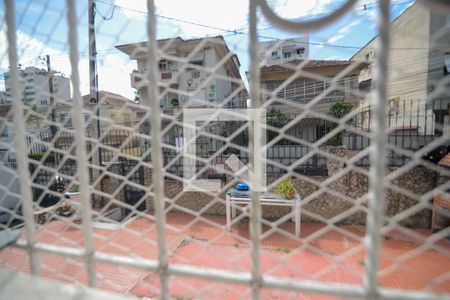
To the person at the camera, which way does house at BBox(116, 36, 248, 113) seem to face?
facing the viewer and to the left of the viewer

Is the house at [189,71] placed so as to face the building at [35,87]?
no
